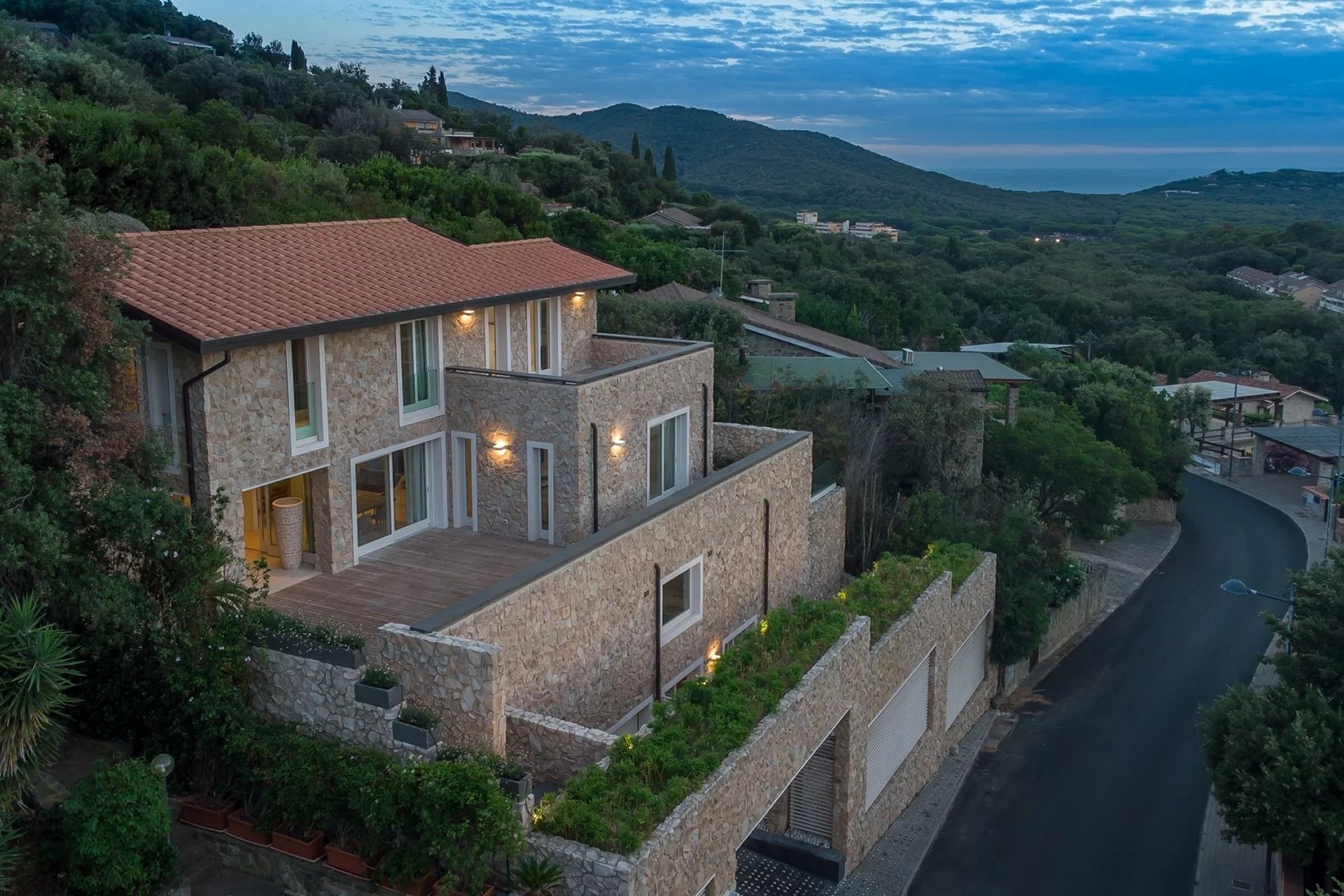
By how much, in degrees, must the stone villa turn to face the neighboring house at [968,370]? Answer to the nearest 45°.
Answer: approximately 90° to its left

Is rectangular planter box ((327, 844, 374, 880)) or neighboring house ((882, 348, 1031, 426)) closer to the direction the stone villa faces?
the rectangular planter box

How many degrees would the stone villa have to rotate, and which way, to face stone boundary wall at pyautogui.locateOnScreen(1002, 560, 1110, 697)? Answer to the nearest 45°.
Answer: approximately 90° to its left

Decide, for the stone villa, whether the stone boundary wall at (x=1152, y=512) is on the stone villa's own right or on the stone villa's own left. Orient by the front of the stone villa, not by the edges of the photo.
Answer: on the stone villa's own left

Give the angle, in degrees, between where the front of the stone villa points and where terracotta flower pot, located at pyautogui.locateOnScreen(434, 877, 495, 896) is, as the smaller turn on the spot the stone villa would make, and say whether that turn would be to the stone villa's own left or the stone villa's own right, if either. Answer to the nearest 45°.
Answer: approximately 45° to the stone villa's own right

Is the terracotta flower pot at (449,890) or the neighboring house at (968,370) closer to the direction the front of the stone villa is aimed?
the terracotta flower pot
